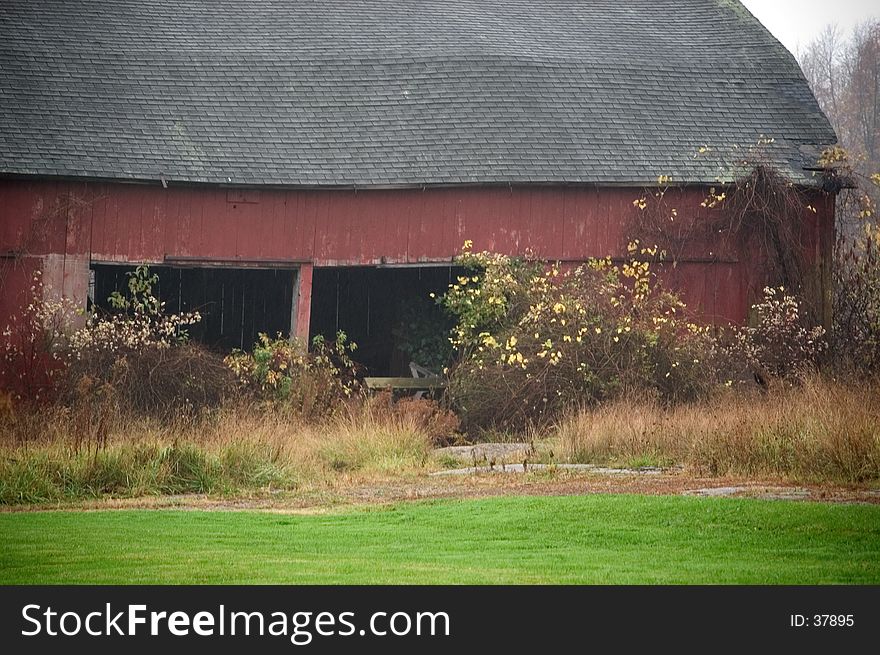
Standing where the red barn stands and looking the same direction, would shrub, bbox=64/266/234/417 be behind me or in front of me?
in front

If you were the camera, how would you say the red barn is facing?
facing the viewer

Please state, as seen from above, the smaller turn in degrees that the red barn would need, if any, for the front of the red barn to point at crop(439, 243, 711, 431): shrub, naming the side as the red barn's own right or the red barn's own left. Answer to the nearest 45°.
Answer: approximately 45° to the red barn's own left

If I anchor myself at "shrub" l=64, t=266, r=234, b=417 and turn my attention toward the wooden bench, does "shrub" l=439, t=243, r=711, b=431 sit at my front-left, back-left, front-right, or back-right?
front-right

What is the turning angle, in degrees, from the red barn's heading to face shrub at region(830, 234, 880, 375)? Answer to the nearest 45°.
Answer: approximately 90° to its left
